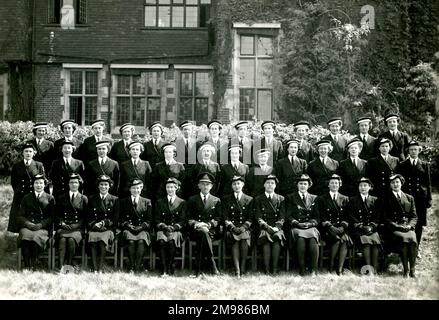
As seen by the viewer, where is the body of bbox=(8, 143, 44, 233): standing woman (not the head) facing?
toward the camera

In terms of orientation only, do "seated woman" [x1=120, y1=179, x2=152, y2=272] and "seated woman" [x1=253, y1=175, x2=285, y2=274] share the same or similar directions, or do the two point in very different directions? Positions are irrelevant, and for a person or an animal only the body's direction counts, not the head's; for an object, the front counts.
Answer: same or similar directions

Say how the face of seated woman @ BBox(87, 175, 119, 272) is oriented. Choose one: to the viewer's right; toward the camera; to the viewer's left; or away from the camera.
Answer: toward the camera

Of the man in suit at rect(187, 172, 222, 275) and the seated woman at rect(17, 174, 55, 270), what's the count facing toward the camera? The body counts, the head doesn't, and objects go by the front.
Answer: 2

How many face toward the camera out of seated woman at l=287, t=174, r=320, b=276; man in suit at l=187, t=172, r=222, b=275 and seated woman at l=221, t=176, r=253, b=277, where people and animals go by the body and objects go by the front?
3

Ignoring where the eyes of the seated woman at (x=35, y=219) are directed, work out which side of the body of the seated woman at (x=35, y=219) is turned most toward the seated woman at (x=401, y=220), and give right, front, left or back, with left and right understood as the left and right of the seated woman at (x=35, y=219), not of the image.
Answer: left

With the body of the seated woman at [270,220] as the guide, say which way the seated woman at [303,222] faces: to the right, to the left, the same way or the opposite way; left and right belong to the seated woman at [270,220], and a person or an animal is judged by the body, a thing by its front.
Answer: the same way

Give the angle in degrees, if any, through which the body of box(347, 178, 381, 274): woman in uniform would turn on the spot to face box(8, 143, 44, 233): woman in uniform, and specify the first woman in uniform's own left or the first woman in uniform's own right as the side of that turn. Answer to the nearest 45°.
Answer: approximately 90° to the first woman in uniform's own right

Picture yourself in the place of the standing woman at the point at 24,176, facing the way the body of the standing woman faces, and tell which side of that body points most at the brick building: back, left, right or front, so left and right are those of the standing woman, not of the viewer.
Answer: back

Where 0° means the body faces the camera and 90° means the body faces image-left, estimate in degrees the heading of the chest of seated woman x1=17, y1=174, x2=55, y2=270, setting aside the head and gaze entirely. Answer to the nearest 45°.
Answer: approximately 0°

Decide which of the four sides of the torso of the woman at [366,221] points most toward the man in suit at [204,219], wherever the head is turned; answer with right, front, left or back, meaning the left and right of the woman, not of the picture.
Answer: right

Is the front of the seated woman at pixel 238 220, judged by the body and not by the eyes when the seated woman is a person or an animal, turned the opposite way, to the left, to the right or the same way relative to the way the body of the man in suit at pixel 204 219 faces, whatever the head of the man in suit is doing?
the same way

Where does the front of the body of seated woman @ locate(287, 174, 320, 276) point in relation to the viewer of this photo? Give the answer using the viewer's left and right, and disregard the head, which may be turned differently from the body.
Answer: facing the viewer

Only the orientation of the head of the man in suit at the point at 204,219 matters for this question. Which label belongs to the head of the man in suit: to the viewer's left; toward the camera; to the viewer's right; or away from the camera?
toward the camera

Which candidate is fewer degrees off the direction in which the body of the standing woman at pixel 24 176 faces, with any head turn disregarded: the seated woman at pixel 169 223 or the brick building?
the seated woman

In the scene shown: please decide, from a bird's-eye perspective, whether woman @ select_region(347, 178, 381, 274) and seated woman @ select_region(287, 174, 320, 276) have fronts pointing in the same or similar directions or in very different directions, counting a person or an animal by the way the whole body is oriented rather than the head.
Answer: same or similar directions

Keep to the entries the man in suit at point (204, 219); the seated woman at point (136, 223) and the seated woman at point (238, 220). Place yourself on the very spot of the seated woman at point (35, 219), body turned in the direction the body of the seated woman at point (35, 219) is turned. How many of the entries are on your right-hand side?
0
